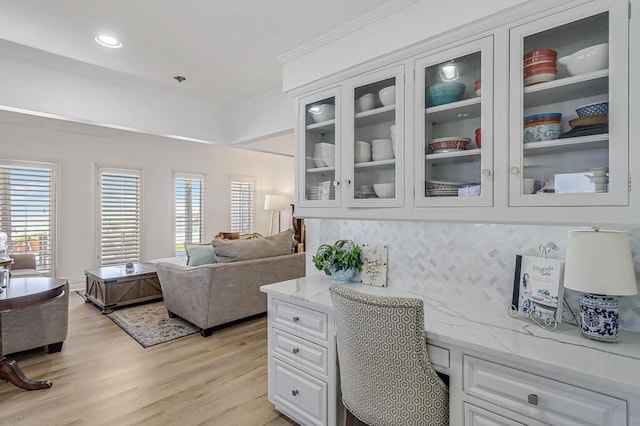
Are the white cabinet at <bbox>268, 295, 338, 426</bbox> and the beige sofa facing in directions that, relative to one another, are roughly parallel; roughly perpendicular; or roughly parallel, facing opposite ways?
roughly perpendicular

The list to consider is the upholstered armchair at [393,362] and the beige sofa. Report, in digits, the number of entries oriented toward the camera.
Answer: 0

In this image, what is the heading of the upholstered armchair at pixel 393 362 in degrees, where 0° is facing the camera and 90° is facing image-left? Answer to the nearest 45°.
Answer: approximately 225°

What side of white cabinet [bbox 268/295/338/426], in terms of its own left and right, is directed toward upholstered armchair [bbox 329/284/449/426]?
left

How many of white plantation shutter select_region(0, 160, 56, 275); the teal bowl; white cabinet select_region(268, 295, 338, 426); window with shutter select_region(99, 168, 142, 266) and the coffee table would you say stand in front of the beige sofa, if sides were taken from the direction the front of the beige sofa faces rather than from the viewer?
3

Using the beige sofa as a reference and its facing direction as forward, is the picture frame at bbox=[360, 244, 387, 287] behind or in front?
behind

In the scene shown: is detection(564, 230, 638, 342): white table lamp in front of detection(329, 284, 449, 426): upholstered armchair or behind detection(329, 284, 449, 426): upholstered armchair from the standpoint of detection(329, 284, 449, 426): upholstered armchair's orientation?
in front

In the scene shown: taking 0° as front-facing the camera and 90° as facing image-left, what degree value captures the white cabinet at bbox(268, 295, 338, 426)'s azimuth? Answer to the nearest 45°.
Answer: approximately 45°

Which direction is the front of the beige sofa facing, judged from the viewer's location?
facing away from the viewer and to the left of the viewer

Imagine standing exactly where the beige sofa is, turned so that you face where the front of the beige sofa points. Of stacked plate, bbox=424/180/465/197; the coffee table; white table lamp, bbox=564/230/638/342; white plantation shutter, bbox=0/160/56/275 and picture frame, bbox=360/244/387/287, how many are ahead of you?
2
